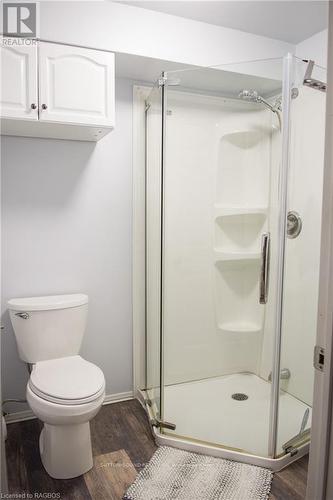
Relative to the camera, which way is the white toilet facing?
toward the camera

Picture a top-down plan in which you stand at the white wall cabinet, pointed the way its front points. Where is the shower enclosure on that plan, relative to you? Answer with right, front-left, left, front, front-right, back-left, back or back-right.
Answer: left

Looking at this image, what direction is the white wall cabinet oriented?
toward the camera

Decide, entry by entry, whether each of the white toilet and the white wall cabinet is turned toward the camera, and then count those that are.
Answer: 2
